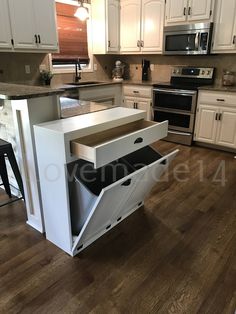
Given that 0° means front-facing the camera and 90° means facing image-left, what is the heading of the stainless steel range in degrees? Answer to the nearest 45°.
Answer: approximately 45°

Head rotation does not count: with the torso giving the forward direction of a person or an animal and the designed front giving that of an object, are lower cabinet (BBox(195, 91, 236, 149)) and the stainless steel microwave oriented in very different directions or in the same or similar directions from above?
same or similar directions

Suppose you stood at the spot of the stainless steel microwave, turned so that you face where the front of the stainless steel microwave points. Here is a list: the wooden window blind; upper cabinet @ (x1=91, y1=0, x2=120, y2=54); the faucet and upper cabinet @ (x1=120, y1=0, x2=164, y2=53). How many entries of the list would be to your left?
0

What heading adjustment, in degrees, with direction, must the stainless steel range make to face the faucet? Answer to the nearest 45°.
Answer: approximately 45° to its right

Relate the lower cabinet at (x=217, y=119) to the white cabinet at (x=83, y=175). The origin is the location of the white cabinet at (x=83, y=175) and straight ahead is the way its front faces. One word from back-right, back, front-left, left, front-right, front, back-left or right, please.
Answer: left

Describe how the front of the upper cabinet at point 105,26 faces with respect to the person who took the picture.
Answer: facing the viewer and to the right of the viewer

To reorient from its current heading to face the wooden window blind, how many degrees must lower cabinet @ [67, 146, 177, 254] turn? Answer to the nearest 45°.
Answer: approximately 135° to its left

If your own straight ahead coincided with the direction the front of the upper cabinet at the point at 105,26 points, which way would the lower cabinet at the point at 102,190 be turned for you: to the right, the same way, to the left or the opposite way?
the same way

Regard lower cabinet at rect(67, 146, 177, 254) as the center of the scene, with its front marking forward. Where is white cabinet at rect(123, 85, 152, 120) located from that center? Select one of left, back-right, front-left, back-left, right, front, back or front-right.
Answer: back-left

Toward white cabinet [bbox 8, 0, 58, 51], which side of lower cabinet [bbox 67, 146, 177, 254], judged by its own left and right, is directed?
back

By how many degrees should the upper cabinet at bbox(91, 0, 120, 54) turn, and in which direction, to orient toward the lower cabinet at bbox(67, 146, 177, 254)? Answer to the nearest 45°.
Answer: approximately 45° to its right

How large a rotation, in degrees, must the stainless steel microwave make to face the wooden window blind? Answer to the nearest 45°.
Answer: approximately 45° to its right

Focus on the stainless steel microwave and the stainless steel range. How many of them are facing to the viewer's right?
0

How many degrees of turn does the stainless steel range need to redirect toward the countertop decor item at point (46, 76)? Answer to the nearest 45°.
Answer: approximately 45° to its right

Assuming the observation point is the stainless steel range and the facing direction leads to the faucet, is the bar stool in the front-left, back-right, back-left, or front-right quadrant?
front-left

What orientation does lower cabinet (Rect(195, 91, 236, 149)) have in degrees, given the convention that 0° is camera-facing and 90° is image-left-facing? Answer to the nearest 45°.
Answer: approximately 45°

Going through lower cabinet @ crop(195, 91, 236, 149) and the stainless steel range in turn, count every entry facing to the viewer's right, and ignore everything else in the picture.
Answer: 0
